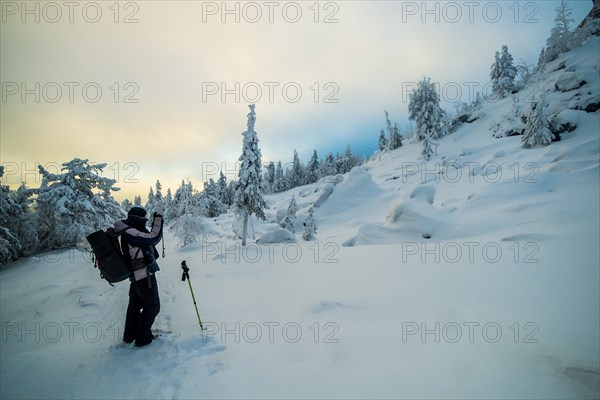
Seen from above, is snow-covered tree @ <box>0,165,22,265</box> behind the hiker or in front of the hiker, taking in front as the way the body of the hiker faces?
behind

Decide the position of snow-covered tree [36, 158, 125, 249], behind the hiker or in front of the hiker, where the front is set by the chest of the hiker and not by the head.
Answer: behind

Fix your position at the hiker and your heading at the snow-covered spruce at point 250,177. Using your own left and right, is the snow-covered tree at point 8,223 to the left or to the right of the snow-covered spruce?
left
